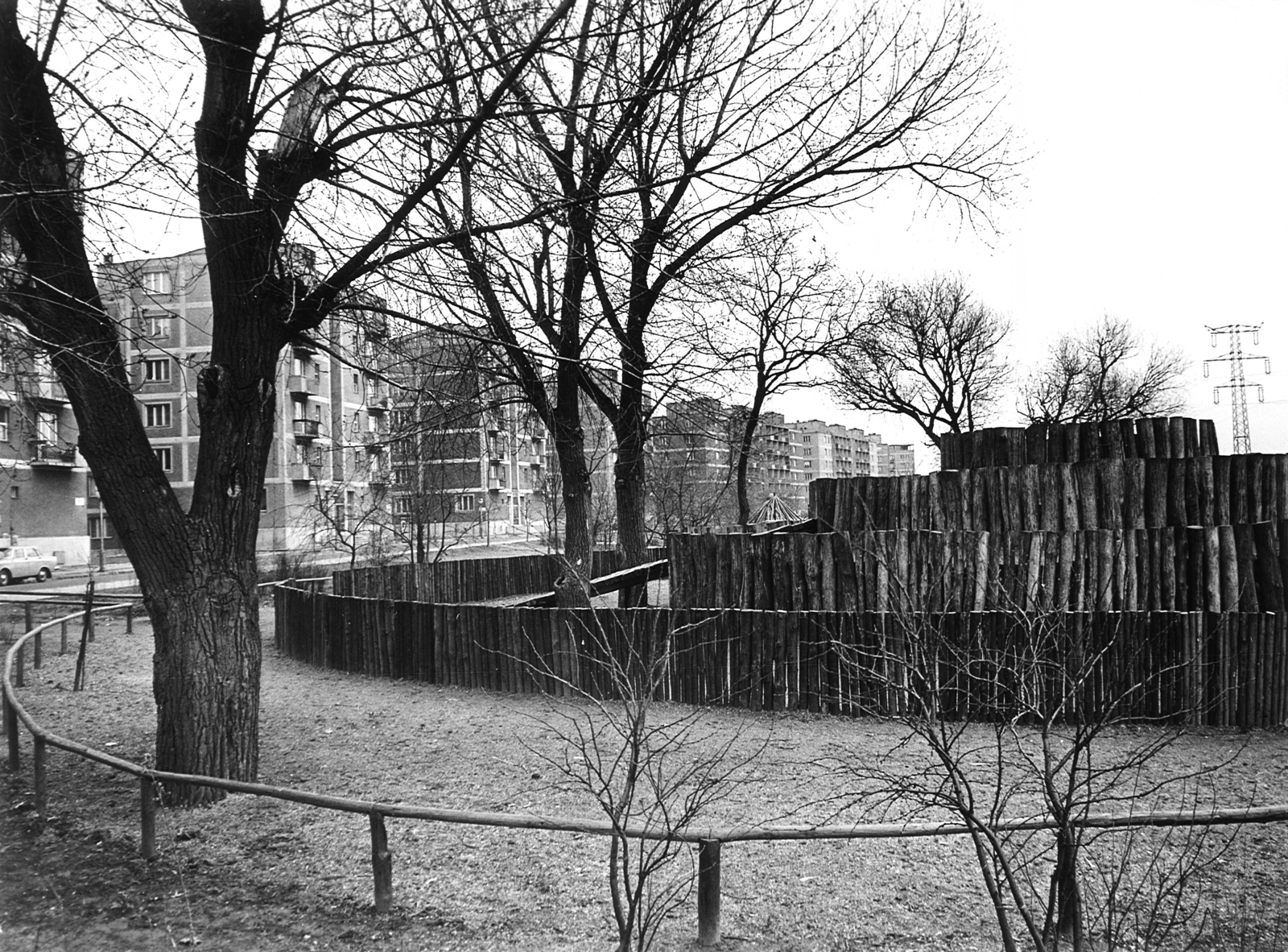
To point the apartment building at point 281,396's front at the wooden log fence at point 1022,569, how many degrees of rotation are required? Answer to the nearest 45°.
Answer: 0° — it already faces it

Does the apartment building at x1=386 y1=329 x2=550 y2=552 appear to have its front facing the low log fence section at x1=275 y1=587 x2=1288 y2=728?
yes

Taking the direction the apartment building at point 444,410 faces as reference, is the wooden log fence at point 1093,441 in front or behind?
in front

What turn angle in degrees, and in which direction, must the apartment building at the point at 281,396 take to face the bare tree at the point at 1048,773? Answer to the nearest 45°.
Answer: approximately 45° to its right

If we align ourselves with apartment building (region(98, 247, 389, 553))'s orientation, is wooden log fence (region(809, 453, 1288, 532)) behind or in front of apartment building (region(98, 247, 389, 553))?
in front

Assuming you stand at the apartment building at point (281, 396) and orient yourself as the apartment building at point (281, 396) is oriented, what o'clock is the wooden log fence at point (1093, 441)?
The wooden log fence is roughly at 12 o'clock from the apartment building.

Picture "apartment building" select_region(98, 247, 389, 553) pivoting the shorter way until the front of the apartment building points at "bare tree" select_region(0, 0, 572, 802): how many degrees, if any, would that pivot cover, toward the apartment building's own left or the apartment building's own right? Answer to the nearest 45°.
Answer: approximately 45° to the apartment building's own right

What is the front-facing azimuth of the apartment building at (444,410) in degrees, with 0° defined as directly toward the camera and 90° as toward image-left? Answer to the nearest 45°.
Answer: approximately 315°

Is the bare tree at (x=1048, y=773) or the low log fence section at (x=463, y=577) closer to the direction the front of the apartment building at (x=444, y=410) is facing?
the bare tree

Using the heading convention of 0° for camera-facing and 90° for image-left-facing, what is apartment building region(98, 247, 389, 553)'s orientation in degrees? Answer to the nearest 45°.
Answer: approximately 315°

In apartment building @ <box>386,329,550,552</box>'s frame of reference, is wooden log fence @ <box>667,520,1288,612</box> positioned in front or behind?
in front
